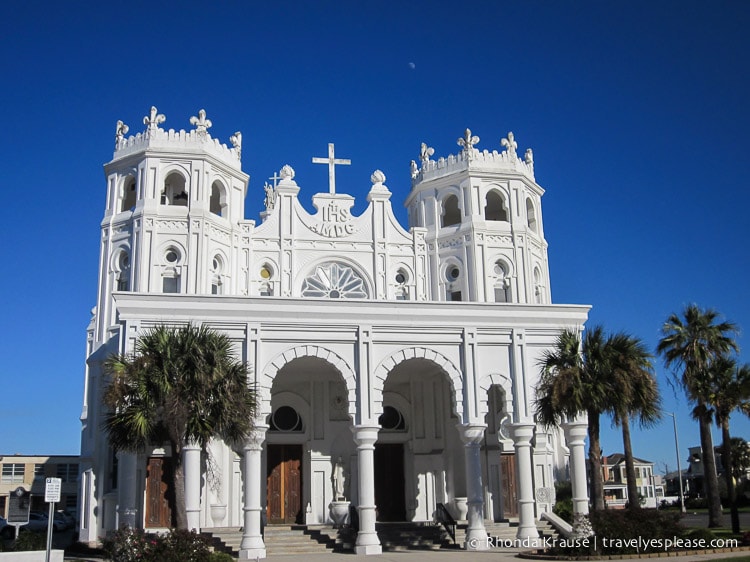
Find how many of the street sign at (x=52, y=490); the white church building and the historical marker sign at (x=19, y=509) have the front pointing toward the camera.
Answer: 3

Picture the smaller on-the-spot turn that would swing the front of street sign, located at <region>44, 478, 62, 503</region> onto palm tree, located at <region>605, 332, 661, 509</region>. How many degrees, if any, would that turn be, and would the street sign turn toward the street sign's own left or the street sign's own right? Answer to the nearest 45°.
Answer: approximately 90° to the street sign's own left

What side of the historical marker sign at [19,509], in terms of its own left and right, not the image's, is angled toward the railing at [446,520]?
left

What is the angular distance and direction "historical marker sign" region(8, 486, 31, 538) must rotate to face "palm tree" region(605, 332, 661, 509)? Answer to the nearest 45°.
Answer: approximately 90° to its left

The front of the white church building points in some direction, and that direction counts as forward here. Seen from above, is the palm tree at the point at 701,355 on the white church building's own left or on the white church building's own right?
on the white church building's own left

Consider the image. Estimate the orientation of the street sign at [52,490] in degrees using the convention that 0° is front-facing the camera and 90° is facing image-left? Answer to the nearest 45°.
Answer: approximately 0°

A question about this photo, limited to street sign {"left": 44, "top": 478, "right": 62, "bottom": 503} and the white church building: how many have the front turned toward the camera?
2

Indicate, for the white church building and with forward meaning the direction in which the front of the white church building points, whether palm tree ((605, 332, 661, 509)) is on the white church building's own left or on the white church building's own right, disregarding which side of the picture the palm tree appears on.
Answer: on the white church building's own left

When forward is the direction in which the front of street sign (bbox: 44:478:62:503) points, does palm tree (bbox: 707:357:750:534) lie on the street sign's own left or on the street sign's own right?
on the street sign's own left

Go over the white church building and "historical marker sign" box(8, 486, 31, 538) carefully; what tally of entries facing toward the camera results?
2

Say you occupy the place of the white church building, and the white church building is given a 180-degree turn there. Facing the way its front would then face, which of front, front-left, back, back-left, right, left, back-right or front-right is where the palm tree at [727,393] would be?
right
